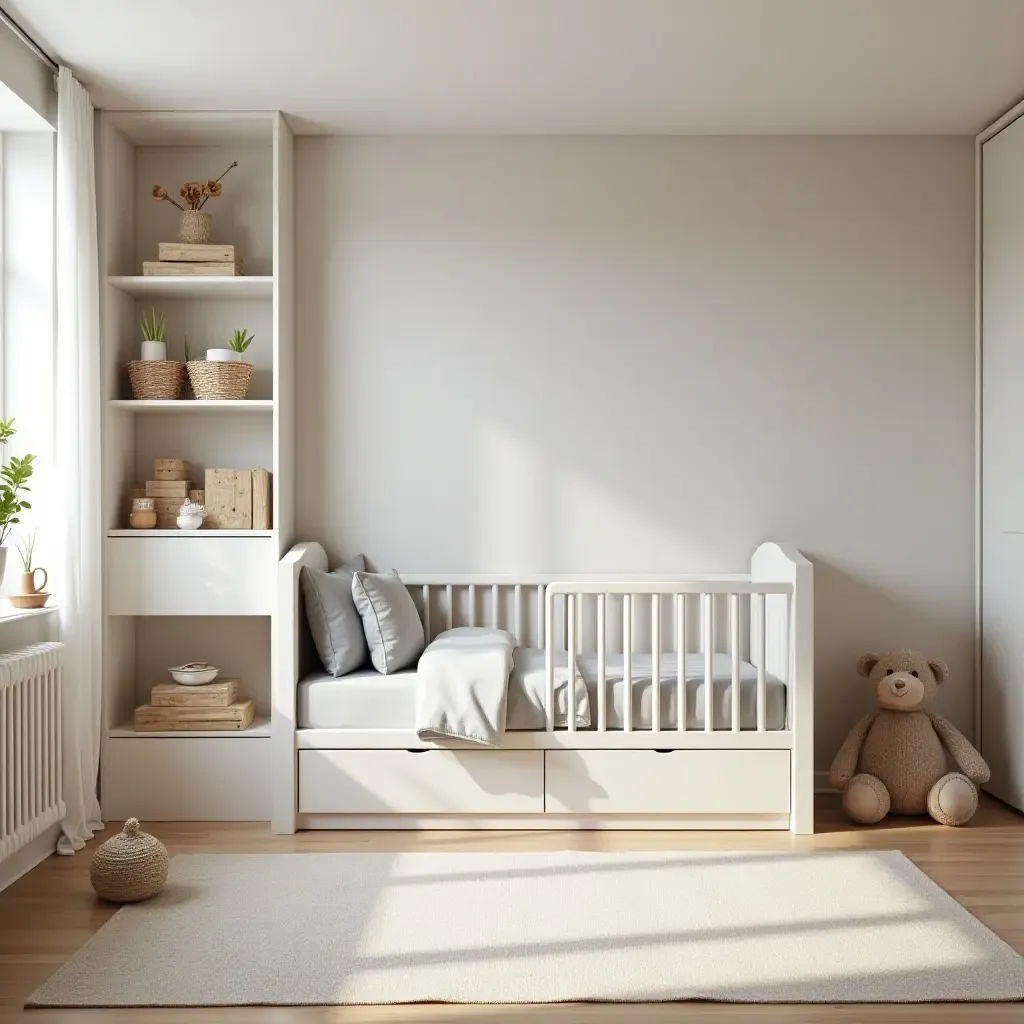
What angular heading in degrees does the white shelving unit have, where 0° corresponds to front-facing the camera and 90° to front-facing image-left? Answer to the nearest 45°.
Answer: approximately 0°

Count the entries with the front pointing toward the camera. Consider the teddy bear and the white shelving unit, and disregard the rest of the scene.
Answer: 2
